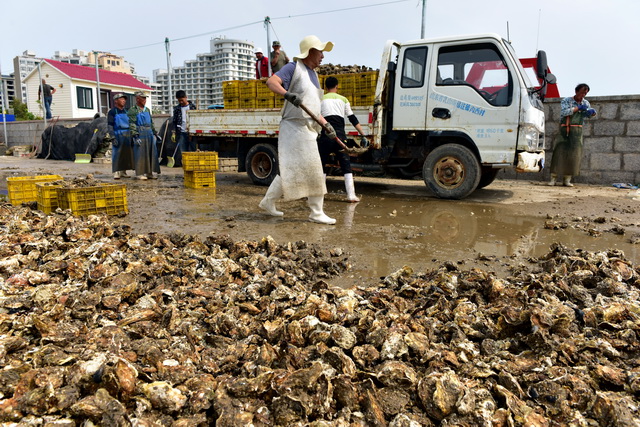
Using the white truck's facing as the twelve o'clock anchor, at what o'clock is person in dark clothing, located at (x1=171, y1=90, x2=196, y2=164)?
The person in dark clothing is roughly at 7 o'clock from the white truck.

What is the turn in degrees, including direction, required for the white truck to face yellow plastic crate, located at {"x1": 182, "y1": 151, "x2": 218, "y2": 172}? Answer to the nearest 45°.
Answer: approximately 180°

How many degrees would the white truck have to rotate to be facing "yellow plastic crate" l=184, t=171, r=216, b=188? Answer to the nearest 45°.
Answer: approximately 180°

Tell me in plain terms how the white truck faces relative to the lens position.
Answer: facing to the right of the viewer

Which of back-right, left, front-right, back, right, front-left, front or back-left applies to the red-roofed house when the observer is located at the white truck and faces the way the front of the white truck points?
back-left

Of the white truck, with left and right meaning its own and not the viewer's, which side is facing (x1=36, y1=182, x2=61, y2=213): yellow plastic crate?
back

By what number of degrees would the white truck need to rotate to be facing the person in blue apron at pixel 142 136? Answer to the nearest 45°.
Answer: approximately 180°

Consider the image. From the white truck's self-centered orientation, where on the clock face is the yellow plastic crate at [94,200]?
The yellow plastic crate is roughly at 5 o'clock from the white truck.

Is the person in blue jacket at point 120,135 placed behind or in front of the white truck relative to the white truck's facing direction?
behind
